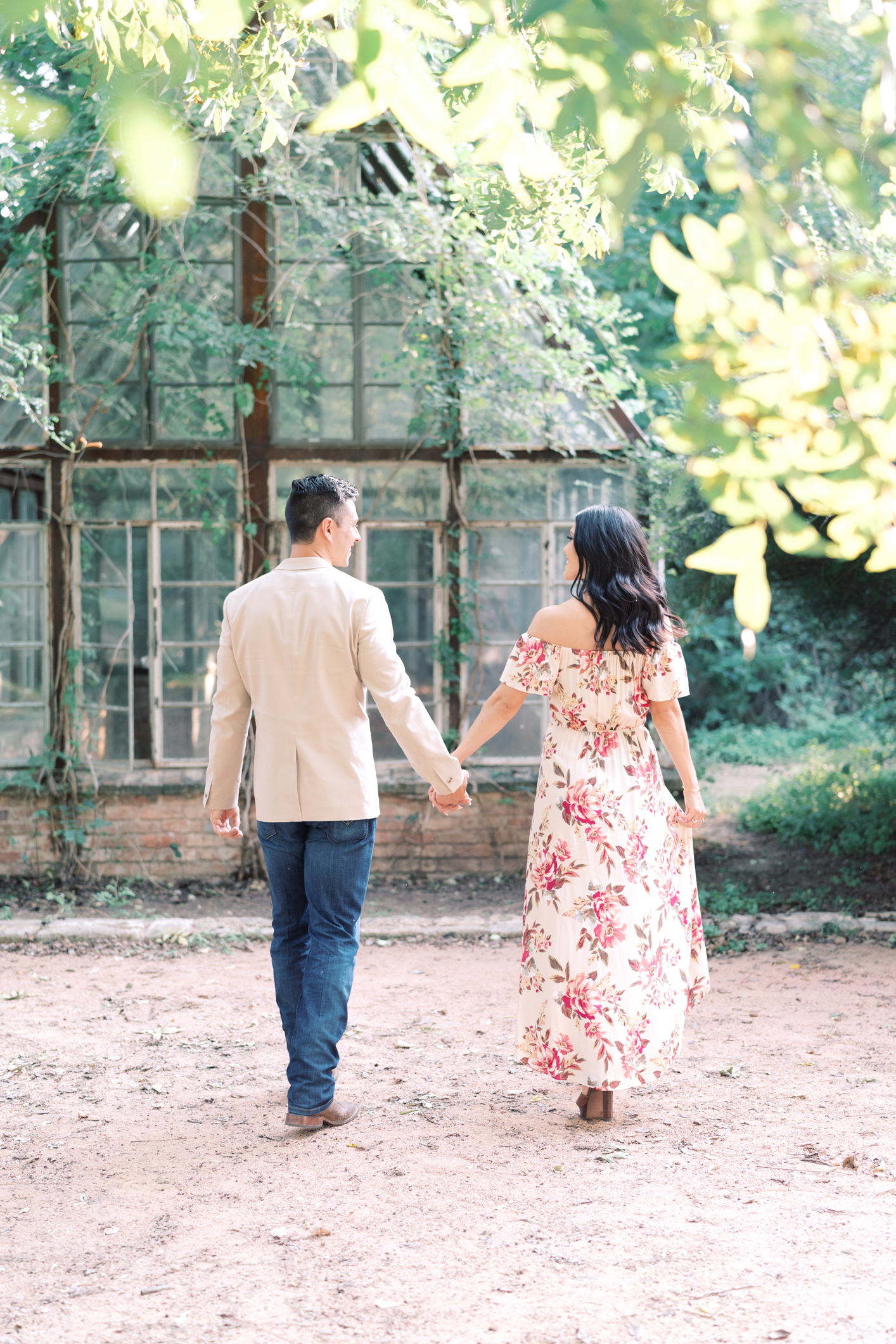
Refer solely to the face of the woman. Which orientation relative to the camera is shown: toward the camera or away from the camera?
away from the camera

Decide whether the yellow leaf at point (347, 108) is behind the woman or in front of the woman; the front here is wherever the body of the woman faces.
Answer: behind

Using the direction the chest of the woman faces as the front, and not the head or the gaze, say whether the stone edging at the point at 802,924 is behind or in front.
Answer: in front

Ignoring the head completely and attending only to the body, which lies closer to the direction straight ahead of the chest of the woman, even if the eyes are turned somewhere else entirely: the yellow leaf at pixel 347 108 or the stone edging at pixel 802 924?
the stone edging

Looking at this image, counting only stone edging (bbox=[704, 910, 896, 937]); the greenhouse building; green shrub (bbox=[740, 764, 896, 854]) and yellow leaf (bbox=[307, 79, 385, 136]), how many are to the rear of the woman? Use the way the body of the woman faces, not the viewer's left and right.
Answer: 1

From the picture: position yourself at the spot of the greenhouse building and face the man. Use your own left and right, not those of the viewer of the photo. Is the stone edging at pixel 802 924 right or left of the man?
left

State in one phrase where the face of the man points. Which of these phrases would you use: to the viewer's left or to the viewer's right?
to the viewer's right

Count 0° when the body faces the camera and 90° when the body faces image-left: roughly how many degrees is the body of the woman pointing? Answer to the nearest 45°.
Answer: approximately 180°
